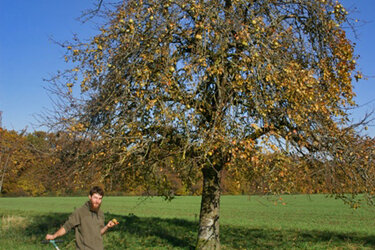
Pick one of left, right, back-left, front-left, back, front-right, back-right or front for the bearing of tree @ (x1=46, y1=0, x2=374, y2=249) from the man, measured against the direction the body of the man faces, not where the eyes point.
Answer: left

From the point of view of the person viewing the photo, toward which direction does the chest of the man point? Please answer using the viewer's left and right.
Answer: facing the viewer and to the right of the viewer
